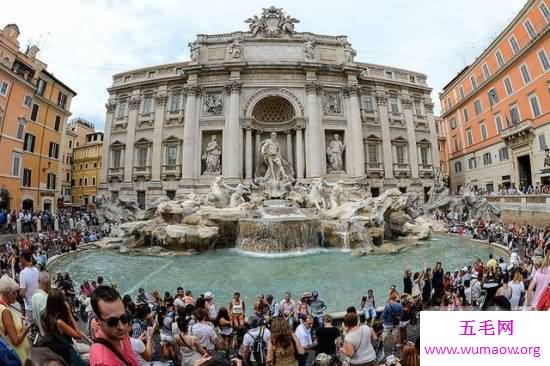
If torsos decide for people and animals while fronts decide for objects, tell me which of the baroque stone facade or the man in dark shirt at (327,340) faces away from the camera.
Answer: the man in dark shirt

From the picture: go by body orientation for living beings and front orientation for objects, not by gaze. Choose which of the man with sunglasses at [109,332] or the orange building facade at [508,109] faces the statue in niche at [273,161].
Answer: the orange building facade

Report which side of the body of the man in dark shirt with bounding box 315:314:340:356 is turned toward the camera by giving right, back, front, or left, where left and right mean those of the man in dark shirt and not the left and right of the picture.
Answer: back

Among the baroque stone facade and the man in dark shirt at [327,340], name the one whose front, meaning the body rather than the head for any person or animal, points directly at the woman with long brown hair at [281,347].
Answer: the baroque stone facade

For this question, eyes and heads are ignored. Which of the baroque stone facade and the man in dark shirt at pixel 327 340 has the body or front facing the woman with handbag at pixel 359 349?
the baroque stone facade

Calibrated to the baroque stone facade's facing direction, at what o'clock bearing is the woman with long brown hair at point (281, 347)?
The woman with long brown hair is roughly at 12 o'clock from the baroque stone facade.

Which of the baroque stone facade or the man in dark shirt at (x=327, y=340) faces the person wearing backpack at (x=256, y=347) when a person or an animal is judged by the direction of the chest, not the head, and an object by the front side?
the baroque stone facade

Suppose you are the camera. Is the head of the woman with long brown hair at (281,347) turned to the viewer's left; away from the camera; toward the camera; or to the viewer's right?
away from the camera

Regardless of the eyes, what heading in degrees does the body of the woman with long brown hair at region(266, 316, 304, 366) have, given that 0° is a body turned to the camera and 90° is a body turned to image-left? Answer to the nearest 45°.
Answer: approximately 180°
